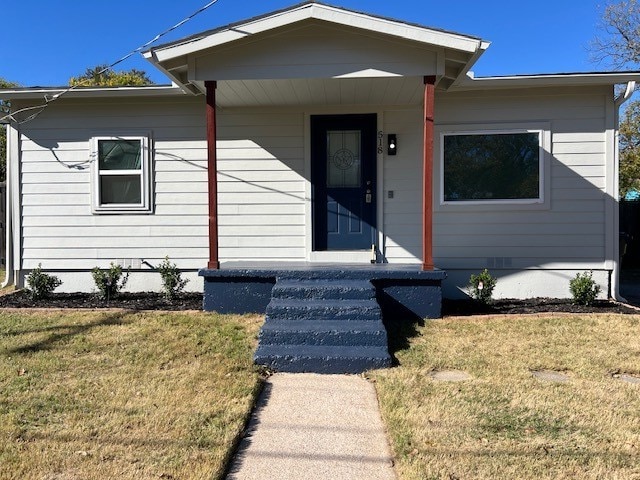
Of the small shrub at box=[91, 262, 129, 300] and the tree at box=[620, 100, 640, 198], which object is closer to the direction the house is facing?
the small shrub

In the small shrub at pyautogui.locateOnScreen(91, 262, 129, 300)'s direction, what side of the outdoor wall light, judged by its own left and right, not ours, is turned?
right

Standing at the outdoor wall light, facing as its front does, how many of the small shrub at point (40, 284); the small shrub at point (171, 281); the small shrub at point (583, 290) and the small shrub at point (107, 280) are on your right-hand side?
3

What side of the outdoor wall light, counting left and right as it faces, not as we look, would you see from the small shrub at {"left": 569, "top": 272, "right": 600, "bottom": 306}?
left

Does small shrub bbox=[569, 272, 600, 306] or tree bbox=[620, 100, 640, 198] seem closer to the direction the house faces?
the small shrub

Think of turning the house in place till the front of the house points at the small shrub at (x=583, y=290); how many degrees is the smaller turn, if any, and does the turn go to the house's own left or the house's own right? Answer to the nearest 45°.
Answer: approximately 90° to the house's own left

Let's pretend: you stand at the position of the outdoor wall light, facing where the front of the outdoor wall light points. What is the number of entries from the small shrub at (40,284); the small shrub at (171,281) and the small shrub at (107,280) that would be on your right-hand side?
3

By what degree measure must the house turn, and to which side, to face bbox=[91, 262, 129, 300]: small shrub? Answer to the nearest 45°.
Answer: approximately 90° to its right

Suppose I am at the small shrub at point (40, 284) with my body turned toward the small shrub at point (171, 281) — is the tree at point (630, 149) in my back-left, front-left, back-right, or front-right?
front-left

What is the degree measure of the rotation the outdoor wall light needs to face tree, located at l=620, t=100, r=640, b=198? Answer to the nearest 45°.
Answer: approximately 135° to its left

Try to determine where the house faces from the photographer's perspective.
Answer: facing the viewer

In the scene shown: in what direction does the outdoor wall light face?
toward the camera
